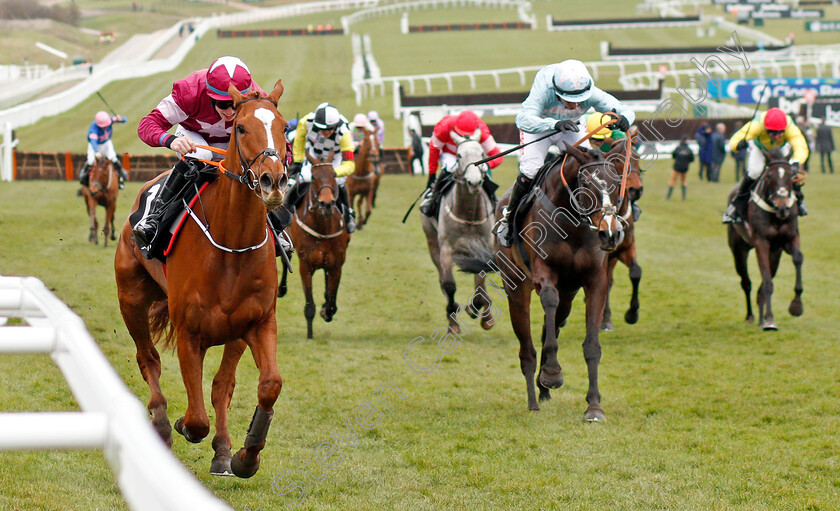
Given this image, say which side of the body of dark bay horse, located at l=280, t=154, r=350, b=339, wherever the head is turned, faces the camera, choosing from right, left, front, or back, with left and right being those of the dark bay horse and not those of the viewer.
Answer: front

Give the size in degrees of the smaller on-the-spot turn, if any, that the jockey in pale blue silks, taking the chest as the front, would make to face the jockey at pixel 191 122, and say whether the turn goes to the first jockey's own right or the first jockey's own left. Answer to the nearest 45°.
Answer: approximately 90° to the first jockey's own right

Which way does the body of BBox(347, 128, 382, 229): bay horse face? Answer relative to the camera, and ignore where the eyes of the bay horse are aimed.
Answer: toward the camera

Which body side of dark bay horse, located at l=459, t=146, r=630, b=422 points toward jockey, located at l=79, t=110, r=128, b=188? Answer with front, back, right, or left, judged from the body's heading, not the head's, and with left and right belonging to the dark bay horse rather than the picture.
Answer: back

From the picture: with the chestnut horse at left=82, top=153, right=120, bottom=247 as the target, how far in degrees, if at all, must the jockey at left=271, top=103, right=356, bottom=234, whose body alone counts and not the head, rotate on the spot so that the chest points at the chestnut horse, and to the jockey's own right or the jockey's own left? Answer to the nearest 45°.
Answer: approximately 135° to the jockey's own right

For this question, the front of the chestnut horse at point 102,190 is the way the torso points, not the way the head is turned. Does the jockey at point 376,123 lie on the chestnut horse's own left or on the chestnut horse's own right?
on the chestnut horse's own left

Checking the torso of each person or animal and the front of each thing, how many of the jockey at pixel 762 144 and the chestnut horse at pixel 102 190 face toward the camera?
2

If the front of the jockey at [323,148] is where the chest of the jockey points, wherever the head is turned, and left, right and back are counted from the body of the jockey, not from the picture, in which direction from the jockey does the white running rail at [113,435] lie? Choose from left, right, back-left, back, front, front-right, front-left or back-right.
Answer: front

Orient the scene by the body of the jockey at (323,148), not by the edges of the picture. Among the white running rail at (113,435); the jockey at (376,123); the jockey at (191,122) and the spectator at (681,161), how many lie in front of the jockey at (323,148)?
2

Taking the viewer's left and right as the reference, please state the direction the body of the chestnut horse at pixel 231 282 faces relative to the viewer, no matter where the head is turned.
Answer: facing the viewer and to the right of the viewer

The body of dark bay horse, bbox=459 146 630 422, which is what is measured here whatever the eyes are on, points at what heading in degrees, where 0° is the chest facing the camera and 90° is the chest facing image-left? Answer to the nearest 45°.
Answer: approximately 315°

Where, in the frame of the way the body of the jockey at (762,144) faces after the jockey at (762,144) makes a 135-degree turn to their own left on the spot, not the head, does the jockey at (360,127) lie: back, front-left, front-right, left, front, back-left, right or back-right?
left

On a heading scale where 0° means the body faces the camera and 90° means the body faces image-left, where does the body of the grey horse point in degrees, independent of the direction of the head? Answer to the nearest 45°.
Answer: approximately 0°

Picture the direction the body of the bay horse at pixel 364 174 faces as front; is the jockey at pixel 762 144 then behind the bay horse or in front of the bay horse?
in front

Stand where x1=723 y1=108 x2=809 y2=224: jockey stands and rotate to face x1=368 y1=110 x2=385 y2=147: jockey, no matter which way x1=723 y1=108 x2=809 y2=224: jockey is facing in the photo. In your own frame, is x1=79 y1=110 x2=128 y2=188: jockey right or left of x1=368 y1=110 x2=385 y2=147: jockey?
left

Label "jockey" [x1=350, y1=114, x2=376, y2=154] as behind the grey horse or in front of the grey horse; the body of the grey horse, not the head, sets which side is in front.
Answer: behind

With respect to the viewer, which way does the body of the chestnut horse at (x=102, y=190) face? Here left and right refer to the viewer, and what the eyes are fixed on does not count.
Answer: facing the viewer
